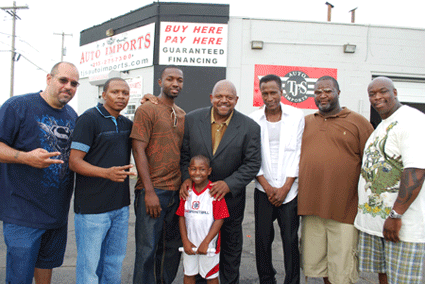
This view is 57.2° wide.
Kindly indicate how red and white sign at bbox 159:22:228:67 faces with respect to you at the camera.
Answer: facing the viewer

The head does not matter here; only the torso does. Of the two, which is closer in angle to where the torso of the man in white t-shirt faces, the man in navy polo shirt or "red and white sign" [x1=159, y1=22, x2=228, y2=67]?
the man in navy polo shirt

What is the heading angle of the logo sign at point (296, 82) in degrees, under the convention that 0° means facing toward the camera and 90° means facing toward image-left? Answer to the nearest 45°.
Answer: approximately 0°

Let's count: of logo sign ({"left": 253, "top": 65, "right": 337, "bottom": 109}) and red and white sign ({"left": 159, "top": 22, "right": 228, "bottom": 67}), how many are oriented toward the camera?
2

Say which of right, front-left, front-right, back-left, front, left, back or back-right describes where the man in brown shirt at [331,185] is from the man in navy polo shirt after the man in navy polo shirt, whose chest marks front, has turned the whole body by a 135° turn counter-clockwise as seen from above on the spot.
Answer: right

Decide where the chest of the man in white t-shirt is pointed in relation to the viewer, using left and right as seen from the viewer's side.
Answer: facing the viewer and to the left of the viewer

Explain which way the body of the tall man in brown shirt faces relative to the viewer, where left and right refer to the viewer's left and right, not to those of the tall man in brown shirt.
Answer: facing the viewer and to the right of the viewer

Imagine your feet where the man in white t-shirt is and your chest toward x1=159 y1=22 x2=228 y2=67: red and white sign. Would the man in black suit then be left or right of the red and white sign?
left

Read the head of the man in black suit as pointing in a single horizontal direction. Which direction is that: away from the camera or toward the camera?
toward the camera

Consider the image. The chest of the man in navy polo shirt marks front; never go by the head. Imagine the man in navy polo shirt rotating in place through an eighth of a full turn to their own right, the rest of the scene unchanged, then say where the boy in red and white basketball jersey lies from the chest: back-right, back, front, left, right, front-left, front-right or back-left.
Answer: left

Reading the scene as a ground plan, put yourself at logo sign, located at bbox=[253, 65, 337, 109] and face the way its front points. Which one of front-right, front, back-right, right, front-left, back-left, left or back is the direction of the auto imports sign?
right
